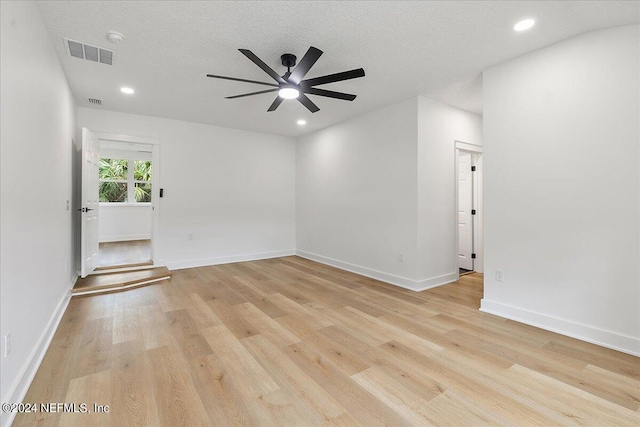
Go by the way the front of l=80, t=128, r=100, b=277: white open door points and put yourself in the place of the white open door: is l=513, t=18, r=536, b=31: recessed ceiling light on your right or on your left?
on your right

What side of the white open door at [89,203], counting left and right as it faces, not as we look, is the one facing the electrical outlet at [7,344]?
right

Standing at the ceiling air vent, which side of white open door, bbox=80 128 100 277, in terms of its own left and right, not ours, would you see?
right

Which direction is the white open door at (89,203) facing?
to the viewer's right

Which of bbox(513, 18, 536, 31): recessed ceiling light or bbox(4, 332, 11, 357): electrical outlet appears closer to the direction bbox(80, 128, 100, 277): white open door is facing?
the recessed ceiling light

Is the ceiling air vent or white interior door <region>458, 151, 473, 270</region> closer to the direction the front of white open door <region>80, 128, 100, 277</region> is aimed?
the white interior door
